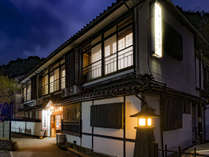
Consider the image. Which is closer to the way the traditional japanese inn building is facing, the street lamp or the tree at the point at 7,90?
the street lamp

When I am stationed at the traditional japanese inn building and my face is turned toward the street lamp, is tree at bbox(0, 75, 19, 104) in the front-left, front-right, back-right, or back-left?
back-right

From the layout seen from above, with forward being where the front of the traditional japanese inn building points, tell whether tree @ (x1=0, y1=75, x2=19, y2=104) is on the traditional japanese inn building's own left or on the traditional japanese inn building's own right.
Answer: on the traditional japanese inn building's own right

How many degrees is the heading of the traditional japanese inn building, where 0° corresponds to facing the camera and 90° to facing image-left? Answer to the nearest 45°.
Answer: approximately 45°

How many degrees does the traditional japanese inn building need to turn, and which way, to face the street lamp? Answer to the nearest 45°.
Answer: approximately 45° to its left

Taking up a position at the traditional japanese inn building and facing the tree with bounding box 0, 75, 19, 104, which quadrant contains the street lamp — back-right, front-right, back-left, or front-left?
back-left
